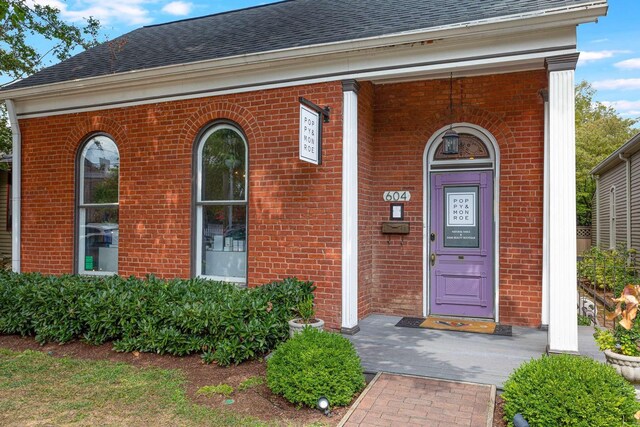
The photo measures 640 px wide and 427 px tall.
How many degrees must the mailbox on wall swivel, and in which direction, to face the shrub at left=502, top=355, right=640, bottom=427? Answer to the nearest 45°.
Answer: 0° — it already faces it

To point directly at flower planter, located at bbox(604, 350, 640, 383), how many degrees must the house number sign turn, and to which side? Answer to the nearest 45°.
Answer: approximately 45° to its left

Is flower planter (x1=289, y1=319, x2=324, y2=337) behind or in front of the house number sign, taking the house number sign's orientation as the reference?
in front

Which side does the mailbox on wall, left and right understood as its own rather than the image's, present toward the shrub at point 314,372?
front

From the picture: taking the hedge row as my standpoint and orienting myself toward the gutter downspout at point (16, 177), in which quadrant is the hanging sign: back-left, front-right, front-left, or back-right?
back-right

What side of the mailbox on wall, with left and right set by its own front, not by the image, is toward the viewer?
front

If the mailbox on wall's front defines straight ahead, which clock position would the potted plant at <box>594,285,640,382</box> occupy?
The potted plant is roughly at 11 o'clock from the mailbox on wall.

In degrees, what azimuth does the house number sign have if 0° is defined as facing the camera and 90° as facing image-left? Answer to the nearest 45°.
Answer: approximately 0°

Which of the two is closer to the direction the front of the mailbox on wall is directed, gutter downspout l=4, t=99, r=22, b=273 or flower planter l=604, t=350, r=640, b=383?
the flower planter

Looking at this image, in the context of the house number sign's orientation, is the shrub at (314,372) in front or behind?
in front

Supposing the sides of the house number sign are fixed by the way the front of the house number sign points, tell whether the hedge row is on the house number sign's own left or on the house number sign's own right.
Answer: on the house number sign's own right

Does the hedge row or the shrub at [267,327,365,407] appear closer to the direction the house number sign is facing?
the shrub

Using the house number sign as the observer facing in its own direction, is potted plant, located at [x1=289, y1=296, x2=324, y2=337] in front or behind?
in front

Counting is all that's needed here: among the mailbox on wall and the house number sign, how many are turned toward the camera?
2
